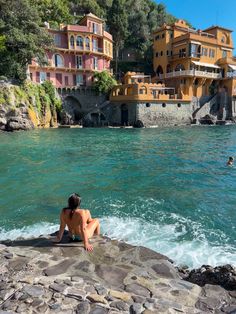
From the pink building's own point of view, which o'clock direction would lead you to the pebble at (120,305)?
The pebble is roughly at 12 o'clock from the pink building.

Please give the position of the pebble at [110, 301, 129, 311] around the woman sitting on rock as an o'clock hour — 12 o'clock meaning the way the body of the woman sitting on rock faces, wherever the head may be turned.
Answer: The pebble is roughly at 4 o'clock from the woman sitting on rock.

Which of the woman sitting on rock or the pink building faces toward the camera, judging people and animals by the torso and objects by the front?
the pink building

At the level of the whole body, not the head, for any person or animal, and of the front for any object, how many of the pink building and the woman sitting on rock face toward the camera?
1

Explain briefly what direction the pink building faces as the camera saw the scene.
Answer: facing the viewer

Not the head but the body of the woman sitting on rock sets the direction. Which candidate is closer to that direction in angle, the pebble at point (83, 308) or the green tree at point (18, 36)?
the green tree

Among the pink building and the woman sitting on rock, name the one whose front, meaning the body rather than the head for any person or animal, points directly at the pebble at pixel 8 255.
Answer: the pink building

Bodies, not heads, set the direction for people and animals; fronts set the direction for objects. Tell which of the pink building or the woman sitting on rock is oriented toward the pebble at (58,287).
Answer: the pink building

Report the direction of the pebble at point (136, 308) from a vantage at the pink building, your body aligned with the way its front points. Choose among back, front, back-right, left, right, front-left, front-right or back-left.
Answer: front

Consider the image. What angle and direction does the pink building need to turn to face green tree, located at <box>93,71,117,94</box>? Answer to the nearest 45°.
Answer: approximately 90° to its left

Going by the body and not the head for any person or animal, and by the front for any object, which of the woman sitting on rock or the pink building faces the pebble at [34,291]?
the pink building

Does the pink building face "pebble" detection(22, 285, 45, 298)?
yes

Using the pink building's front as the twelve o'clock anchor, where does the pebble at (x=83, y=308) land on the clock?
The pebble is roughly at 12 o'clock from the pink building.

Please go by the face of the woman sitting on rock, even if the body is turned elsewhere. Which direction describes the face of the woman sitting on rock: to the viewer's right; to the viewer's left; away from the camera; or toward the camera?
away from the camera

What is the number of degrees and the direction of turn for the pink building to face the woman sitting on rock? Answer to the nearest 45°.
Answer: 0° — it already faces them

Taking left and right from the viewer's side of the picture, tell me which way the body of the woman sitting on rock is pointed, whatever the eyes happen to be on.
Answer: facing away from the viewer and to the right of the viewer

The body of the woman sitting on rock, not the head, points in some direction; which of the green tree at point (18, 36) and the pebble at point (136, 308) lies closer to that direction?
the green tree
